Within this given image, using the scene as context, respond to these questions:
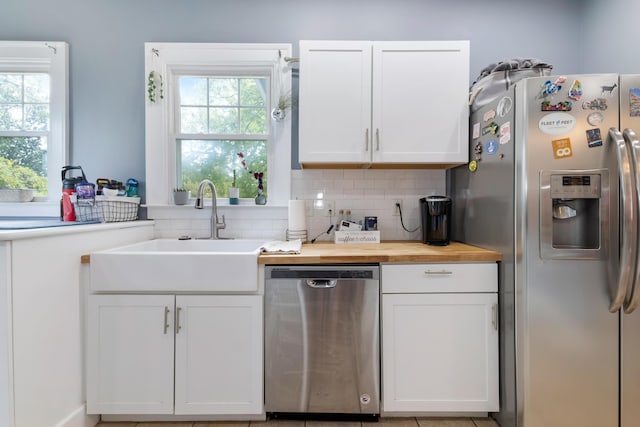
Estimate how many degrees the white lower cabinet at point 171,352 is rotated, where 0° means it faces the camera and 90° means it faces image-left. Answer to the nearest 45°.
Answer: approximately 0°

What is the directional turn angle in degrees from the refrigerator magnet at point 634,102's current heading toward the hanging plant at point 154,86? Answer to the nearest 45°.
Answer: approximately 45° to its right

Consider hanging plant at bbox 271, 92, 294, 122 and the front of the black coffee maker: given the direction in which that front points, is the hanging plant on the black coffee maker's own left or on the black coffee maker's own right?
on the black coffee maker's own right

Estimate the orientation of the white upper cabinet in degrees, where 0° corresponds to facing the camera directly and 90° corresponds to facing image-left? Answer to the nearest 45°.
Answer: approximately 0°
